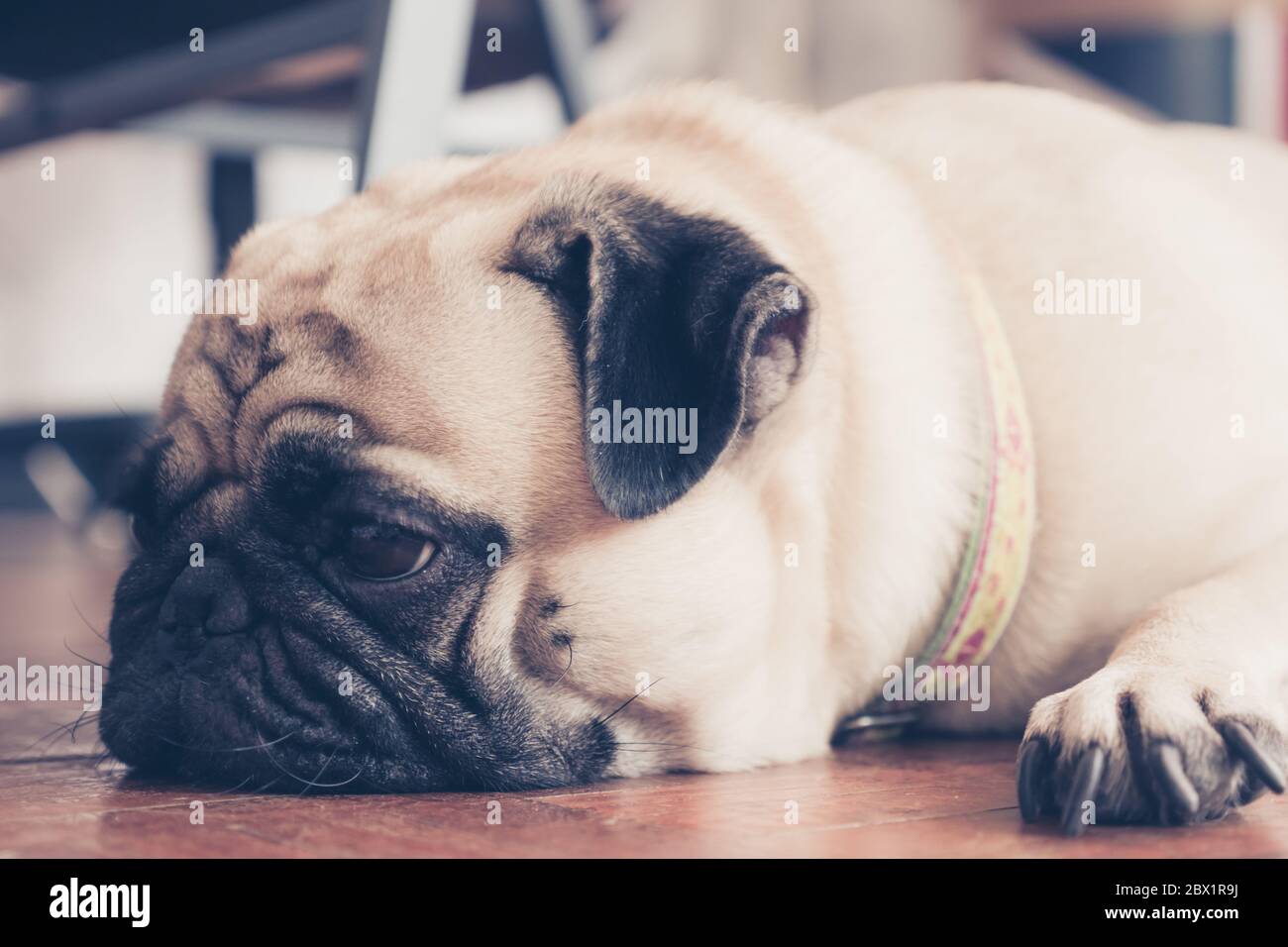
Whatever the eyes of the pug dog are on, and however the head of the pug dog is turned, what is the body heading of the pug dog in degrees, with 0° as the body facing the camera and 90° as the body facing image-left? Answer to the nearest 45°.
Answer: approximately 45°
